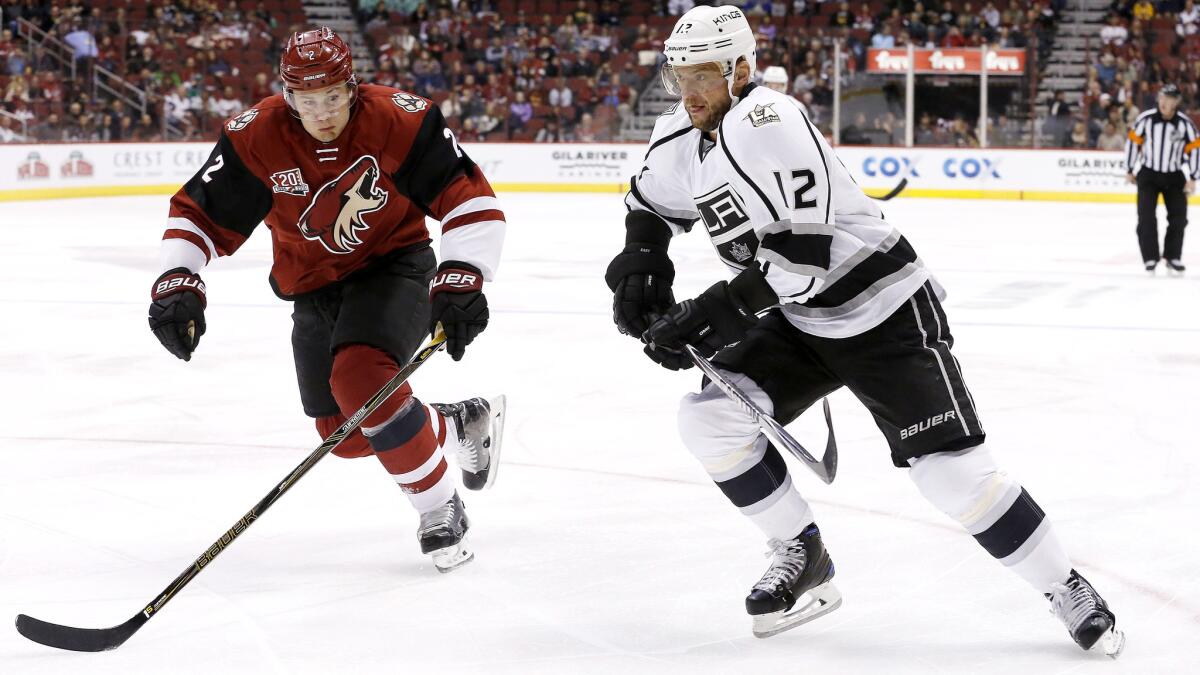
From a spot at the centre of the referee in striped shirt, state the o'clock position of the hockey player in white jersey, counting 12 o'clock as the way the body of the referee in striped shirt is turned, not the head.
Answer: The hockey player in white jersey is roughly at 12 o'clock from the referee in striped shirt.

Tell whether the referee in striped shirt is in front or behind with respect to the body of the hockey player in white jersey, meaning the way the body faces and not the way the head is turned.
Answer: behind

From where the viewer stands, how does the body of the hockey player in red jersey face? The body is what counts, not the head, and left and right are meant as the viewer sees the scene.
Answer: facing the viewer

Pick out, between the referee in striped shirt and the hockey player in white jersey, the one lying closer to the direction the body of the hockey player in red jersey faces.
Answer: the hockey player in white jersey

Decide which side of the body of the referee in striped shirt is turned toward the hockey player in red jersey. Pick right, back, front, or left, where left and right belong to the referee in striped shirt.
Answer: front

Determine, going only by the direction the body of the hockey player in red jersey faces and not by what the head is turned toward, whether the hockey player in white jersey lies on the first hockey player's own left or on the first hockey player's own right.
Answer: on the first hockey player's own left

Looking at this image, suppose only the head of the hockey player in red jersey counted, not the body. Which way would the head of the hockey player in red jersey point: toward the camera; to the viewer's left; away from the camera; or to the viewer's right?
toward the camera

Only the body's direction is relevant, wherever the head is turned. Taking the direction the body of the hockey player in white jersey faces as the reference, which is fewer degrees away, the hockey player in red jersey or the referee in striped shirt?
the hockey player in red jersey

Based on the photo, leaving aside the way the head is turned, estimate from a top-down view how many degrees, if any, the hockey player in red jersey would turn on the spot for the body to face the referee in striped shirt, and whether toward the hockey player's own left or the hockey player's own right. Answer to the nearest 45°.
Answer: approximately 135° to the hockey player's own left

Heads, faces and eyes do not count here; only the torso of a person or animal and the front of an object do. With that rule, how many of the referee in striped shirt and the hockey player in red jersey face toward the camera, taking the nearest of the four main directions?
2

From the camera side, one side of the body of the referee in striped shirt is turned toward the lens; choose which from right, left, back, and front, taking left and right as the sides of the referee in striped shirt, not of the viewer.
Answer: front
